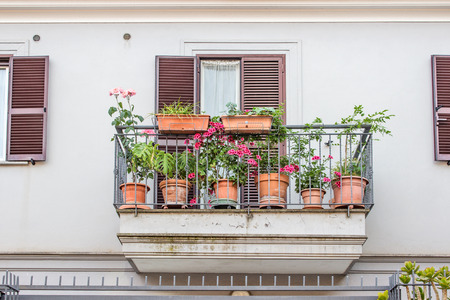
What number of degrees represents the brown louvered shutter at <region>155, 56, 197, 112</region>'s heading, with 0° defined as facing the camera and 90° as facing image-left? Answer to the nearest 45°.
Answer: approximately 0°

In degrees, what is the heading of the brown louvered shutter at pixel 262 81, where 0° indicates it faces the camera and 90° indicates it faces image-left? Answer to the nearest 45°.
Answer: approximately 0°

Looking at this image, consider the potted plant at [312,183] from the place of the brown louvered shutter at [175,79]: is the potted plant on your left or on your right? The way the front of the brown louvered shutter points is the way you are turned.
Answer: on your left
